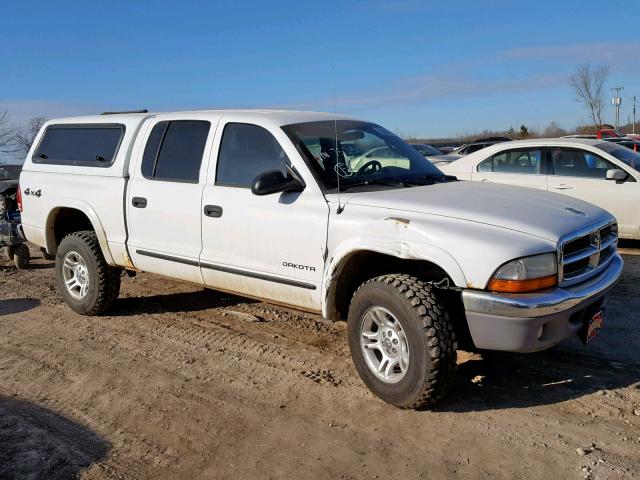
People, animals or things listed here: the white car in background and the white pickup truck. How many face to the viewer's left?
0

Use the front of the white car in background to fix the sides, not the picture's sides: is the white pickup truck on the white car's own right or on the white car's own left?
on the white car's own right

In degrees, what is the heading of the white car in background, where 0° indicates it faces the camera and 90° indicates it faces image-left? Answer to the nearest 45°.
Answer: approximately 315°

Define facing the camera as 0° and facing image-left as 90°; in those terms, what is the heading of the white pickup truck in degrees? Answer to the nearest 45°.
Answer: approximately 315°

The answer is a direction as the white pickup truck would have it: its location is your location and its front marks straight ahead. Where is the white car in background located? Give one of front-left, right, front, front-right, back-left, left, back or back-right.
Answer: left
